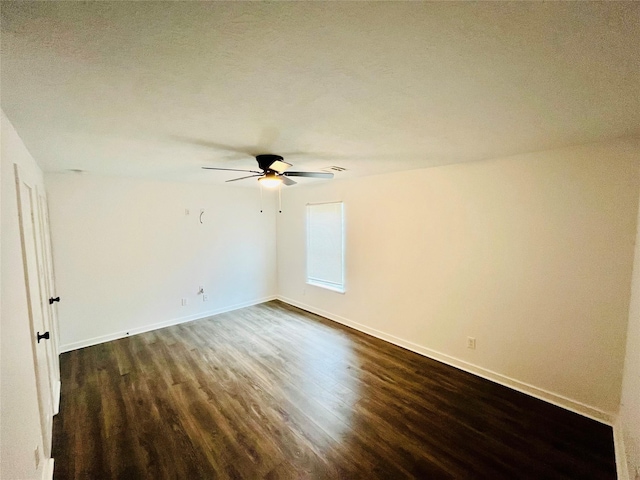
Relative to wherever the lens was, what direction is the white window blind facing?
facing the viewer and to the left of the viewer

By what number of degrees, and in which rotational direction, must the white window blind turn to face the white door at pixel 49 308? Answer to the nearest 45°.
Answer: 0° — it already faces it
